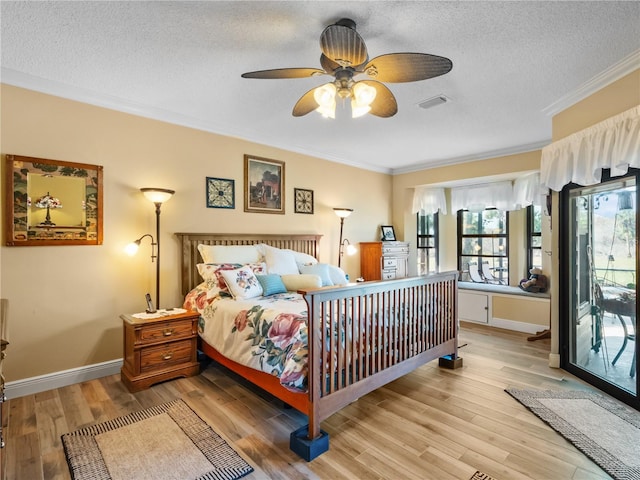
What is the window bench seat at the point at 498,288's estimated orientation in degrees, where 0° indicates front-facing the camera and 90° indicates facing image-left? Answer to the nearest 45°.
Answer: approximately 45°

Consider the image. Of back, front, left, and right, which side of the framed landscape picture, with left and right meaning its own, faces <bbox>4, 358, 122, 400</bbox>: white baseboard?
right

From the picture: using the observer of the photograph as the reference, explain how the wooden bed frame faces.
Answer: facing the viewer and to the right of the viewer

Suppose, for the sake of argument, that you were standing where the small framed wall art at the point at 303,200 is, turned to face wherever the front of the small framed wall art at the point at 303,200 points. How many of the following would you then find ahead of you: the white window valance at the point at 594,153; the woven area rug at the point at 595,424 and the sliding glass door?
3

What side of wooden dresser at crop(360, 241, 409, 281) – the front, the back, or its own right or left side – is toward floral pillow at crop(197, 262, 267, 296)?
right

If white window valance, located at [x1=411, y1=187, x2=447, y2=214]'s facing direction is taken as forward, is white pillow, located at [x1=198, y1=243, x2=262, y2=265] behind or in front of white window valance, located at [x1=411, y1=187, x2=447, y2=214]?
in front

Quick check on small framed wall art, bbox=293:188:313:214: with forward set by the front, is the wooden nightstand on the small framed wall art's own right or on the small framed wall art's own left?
on the small framed wall art's own right

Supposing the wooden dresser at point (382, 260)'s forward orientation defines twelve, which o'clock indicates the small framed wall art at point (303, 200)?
The small framed wall art is roughly at 3 o'clock from the wooden dresser.

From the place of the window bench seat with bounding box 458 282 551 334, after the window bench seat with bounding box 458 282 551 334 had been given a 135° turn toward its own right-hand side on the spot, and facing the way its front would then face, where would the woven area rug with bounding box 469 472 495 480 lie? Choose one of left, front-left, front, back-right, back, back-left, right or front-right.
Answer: back

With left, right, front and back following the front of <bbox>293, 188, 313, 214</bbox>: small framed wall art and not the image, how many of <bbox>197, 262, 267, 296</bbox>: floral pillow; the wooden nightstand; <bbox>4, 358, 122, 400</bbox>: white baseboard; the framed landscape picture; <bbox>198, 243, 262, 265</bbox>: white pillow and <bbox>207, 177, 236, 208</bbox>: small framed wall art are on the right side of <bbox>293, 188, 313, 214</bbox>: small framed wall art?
6
